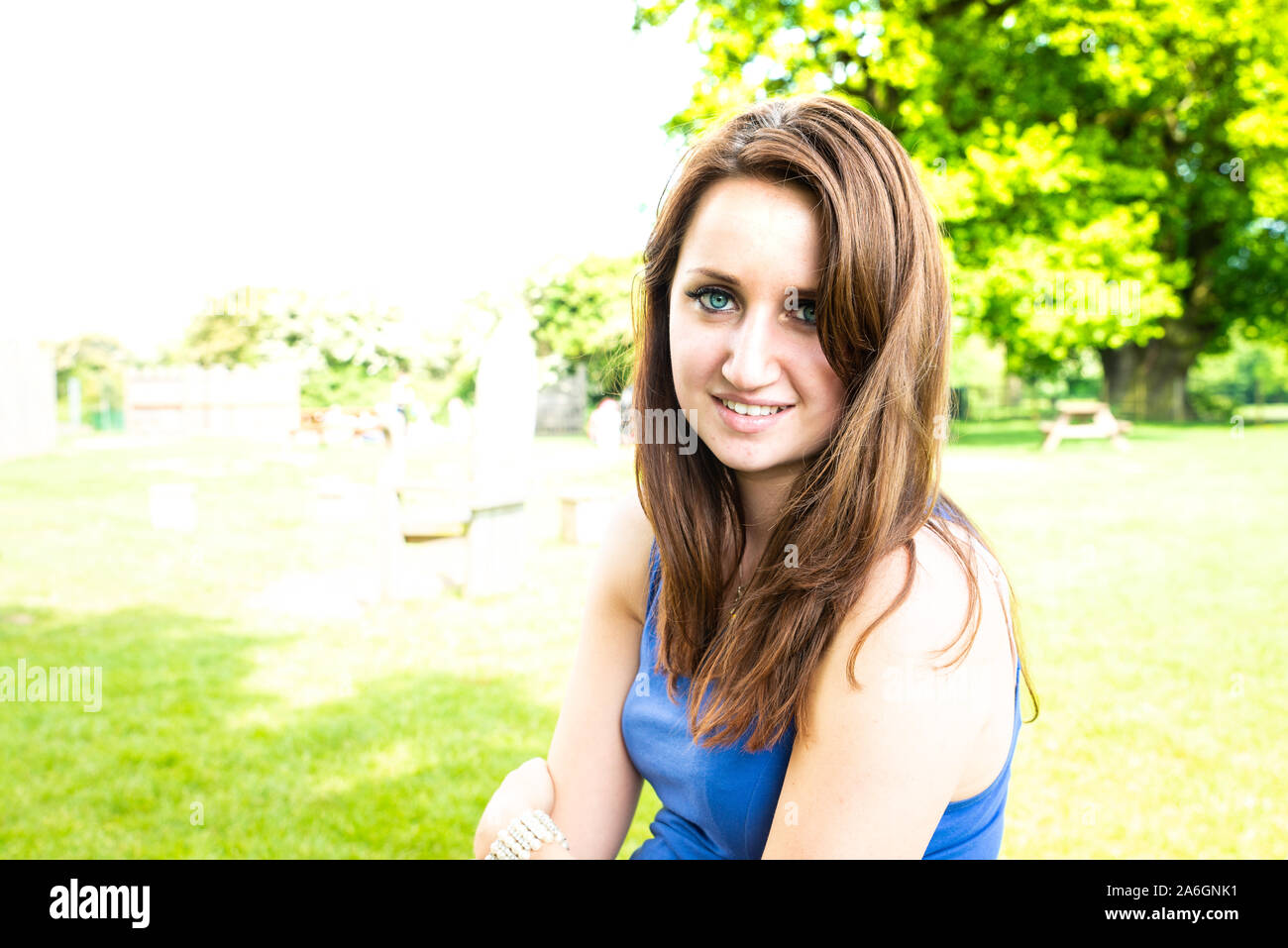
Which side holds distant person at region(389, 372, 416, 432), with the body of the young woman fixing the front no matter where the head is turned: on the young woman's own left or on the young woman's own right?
on the young woman's own right

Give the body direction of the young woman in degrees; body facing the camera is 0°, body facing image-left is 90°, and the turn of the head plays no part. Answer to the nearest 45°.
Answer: approximately 45°

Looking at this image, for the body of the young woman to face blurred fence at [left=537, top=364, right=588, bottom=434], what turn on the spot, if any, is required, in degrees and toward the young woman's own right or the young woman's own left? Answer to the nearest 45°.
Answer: approximately 135° to the young woman's own right

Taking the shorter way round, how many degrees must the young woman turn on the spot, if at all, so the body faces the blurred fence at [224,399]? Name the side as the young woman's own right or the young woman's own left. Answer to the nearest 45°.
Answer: approximately 90° to the young woman's own right
